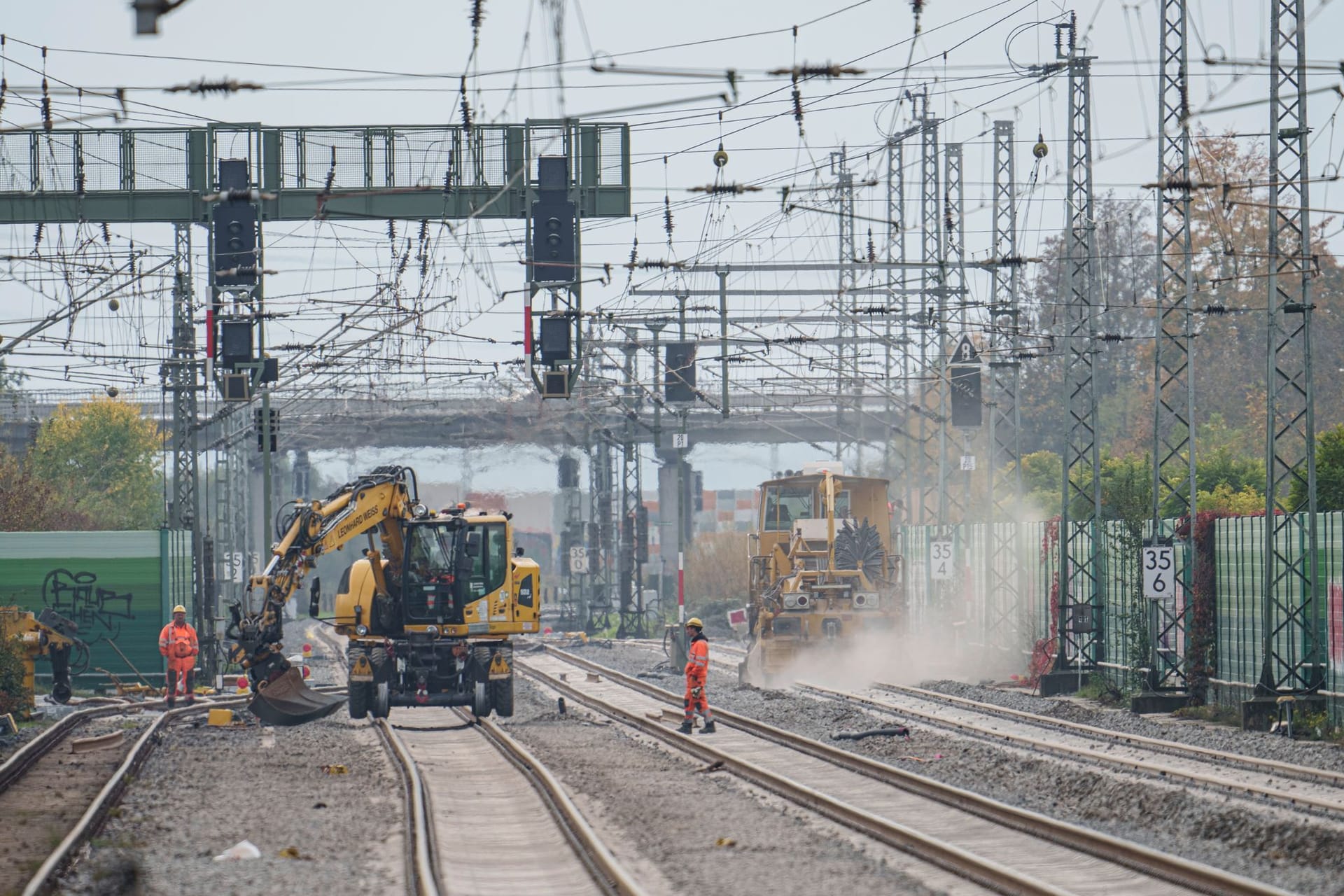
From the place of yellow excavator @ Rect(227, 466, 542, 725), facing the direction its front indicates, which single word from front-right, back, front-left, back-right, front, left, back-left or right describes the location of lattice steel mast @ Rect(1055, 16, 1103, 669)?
back-left

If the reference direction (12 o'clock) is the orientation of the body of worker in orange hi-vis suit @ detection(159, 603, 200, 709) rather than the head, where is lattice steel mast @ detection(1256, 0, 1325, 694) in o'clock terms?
The lattice steel mast is roughly at 10 o'clock from the worker in orange hi-vis suit.

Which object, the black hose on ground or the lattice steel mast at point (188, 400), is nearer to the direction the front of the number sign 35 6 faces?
the black hose on ground

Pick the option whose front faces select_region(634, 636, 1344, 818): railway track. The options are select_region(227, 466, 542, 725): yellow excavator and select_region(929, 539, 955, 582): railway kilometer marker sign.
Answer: the railway kilometer marker sign

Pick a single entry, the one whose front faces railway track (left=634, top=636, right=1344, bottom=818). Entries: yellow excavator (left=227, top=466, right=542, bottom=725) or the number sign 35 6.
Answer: the number sign 35 6

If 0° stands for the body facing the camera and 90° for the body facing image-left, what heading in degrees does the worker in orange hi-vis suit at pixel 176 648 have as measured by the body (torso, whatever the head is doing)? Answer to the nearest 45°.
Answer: approximately 0°

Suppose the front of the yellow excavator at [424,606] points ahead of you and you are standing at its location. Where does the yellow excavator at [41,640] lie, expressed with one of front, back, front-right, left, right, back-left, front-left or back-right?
right
